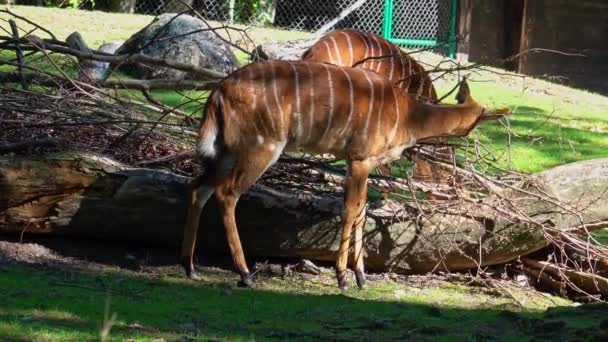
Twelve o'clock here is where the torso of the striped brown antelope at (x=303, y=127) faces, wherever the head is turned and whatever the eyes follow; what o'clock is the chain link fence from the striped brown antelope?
The chain link fence is roughly at 9 o'clock from the striped brown antelope.

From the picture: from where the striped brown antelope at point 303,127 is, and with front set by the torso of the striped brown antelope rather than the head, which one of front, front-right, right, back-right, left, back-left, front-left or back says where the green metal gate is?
left

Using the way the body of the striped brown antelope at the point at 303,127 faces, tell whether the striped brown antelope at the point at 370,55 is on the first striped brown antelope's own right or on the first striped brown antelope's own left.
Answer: on the first striped brown antelope's own left

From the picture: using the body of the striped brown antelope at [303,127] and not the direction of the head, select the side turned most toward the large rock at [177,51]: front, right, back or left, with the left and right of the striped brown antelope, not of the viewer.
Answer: left

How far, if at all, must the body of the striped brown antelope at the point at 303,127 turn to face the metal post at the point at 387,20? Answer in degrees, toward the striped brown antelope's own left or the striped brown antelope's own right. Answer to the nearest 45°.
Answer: approximately 90° to the striped brown antelope's own left

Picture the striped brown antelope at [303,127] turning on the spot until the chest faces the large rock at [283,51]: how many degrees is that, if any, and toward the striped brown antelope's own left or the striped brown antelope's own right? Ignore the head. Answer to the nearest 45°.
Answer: approximately 90° to the striped brown antelope's own left

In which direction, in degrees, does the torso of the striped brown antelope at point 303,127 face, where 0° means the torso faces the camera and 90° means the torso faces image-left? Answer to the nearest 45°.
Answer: approximately 270°
